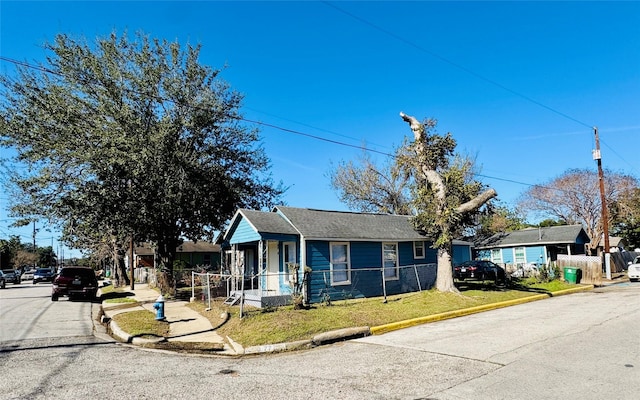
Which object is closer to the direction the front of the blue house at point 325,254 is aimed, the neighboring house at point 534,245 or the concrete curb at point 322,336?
the concrete curb

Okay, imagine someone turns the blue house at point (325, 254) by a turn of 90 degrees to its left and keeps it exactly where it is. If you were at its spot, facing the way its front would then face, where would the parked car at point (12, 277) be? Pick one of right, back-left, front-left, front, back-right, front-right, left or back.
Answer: back

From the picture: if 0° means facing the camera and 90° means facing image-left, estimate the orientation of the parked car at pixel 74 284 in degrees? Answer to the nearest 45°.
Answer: approximately 180°

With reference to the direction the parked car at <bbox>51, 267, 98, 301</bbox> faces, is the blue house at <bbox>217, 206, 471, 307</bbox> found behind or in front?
behind

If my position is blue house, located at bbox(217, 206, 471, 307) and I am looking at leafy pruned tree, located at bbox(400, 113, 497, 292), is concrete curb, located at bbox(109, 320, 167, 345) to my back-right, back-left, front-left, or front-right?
back-right

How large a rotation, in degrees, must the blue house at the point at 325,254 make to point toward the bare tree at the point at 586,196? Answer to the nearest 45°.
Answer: approximately 180°

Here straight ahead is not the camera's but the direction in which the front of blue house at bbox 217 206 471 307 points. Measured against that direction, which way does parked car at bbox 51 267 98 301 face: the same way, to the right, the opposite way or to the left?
to the right

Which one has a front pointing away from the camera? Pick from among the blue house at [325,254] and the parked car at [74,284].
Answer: the parked car

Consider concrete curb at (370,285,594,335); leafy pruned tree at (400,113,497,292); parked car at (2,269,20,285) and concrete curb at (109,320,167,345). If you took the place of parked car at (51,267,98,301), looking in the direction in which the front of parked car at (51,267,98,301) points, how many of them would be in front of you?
1

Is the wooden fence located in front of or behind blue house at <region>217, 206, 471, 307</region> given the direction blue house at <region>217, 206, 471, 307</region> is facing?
behind

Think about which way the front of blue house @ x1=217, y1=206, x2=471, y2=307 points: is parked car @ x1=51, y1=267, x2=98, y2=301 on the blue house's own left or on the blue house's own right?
on the blue house's own right

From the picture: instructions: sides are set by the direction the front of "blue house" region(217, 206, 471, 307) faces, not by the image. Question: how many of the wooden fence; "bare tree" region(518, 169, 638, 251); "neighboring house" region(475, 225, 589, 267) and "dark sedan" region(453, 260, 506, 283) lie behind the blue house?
4

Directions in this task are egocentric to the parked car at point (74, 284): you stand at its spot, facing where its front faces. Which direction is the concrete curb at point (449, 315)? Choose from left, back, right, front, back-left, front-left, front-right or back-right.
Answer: back-right

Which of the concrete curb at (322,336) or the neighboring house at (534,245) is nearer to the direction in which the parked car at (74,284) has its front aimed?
the neighboring house

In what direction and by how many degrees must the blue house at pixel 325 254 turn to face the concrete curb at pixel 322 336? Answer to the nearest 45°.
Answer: approximately 45° to its left

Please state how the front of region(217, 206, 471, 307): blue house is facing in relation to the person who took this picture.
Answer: facing the viewer and to the left of the viewer

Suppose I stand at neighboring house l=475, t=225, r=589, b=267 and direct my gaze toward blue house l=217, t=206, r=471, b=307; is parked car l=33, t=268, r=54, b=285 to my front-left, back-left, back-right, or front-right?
front-right

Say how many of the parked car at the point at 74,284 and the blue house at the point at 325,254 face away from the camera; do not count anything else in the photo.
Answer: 1
